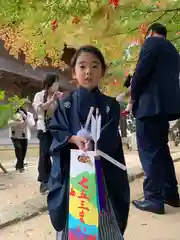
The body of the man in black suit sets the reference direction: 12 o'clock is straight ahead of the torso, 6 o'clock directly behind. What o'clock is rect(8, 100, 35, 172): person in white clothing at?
The person in white clothing is roughly at 12 o'clock from the man in black suit.

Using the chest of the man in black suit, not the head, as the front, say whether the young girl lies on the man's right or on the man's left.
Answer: on the man's left

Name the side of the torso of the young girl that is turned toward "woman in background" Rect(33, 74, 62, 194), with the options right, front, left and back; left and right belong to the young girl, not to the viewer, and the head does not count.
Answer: back

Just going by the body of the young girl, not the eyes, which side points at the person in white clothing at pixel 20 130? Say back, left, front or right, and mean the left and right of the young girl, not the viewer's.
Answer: back

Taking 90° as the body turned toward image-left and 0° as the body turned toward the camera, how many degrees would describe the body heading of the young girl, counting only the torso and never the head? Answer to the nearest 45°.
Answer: approximately 0°

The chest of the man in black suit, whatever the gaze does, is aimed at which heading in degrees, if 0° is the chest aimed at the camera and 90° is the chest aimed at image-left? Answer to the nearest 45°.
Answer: approximately 135°

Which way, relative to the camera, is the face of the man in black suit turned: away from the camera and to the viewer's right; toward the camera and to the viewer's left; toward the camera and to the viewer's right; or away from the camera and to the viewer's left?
away from the camera and to the viewer's left

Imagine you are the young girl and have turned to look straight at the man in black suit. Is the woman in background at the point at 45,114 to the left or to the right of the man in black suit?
left

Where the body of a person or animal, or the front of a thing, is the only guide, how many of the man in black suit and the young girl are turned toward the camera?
1
